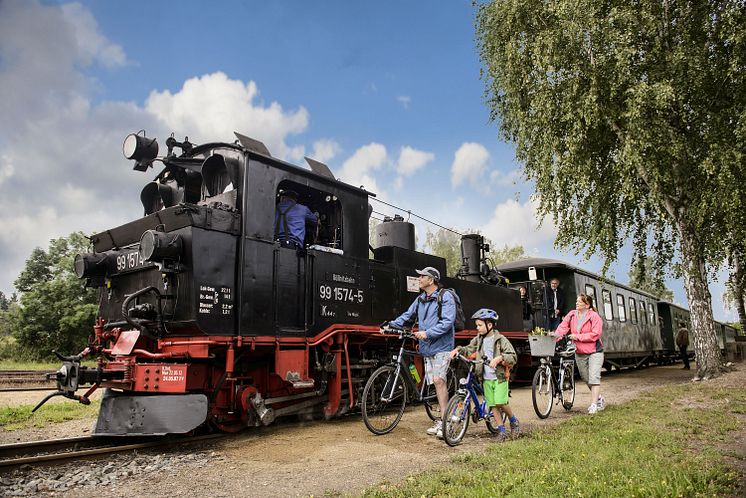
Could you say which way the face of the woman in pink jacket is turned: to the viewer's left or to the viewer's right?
to the viewer's left

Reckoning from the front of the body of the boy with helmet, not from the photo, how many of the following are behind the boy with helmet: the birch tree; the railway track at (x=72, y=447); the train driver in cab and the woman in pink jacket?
2

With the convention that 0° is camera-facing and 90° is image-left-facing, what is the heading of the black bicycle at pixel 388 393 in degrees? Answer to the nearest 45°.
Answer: approximately 45°

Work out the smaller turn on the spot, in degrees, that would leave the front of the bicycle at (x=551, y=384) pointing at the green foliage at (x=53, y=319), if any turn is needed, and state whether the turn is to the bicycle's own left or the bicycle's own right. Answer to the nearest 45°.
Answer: approximately 90° to the bicycle's own right

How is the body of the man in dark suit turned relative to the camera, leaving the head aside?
toward the camera

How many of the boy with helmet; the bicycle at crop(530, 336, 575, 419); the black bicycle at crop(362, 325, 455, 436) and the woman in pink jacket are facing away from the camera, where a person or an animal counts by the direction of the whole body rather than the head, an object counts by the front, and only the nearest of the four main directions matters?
0

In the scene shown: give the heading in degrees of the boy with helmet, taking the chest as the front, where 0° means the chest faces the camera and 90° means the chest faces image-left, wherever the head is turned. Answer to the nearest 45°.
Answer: approximately 45°

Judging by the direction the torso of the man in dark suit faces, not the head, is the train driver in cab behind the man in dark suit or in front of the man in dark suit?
in front

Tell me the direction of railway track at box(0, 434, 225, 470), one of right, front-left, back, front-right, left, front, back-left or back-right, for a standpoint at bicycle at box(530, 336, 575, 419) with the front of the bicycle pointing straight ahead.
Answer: front

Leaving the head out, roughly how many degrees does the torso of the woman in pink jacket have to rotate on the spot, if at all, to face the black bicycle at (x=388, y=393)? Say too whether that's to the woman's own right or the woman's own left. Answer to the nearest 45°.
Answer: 0° — they already face it

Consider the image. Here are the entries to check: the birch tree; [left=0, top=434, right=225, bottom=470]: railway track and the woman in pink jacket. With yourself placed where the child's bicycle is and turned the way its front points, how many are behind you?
2

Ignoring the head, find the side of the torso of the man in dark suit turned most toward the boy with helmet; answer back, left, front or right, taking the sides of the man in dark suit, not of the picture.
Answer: front

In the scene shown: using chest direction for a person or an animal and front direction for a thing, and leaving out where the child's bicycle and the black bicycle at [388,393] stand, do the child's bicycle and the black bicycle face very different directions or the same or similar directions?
same or similar directions

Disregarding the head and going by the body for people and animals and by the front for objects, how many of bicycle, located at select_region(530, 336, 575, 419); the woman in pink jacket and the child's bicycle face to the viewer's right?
0

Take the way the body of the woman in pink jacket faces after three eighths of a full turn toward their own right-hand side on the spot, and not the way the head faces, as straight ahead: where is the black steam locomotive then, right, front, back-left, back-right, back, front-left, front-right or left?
back-left

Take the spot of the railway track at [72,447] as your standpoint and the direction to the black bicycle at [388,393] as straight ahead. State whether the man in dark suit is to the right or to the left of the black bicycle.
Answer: left
